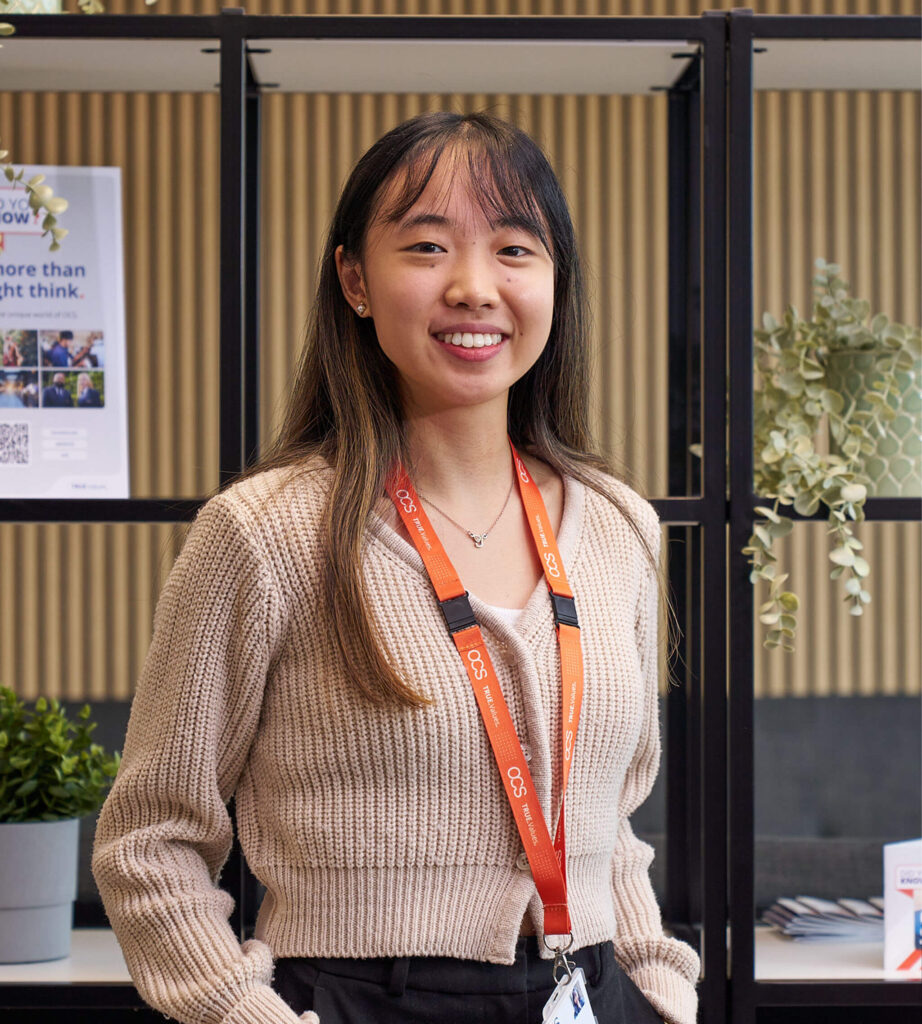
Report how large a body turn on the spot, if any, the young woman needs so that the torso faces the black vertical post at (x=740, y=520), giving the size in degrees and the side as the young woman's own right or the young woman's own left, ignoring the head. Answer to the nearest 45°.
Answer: approximately 90° to the young woman's own left

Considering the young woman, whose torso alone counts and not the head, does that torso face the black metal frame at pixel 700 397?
no

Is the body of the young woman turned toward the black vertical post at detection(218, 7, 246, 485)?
no

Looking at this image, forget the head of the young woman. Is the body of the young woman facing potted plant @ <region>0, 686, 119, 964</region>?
no

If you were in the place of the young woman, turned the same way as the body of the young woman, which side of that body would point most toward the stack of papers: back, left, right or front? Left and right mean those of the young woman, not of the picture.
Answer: left

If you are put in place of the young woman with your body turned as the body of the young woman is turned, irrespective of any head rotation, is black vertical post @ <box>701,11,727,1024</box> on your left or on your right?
on your left
